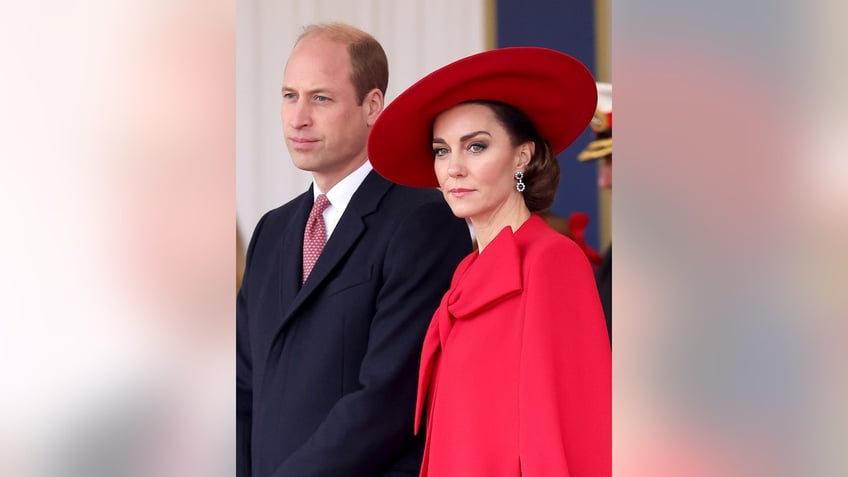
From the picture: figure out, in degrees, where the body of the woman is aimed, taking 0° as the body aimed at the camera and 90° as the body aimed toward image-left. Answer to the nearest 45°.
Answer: approximately 45°

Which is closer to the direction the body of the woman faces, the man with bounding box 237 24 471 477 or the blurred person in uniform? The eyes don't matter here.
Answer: the man

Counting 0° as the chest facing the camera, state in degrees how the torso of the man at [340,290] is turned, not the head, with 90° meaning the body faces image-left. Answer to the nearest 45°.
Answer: approximately 45°

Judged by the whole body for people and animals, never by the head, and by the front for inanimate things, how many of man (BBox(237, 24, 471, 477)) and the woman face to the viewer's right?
0

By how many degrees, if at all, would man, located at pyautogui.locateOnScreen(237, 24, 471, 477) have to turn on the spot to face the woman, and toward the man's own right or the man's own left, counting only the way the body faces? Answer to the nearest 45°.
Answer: approximately 90° to the man's own left
